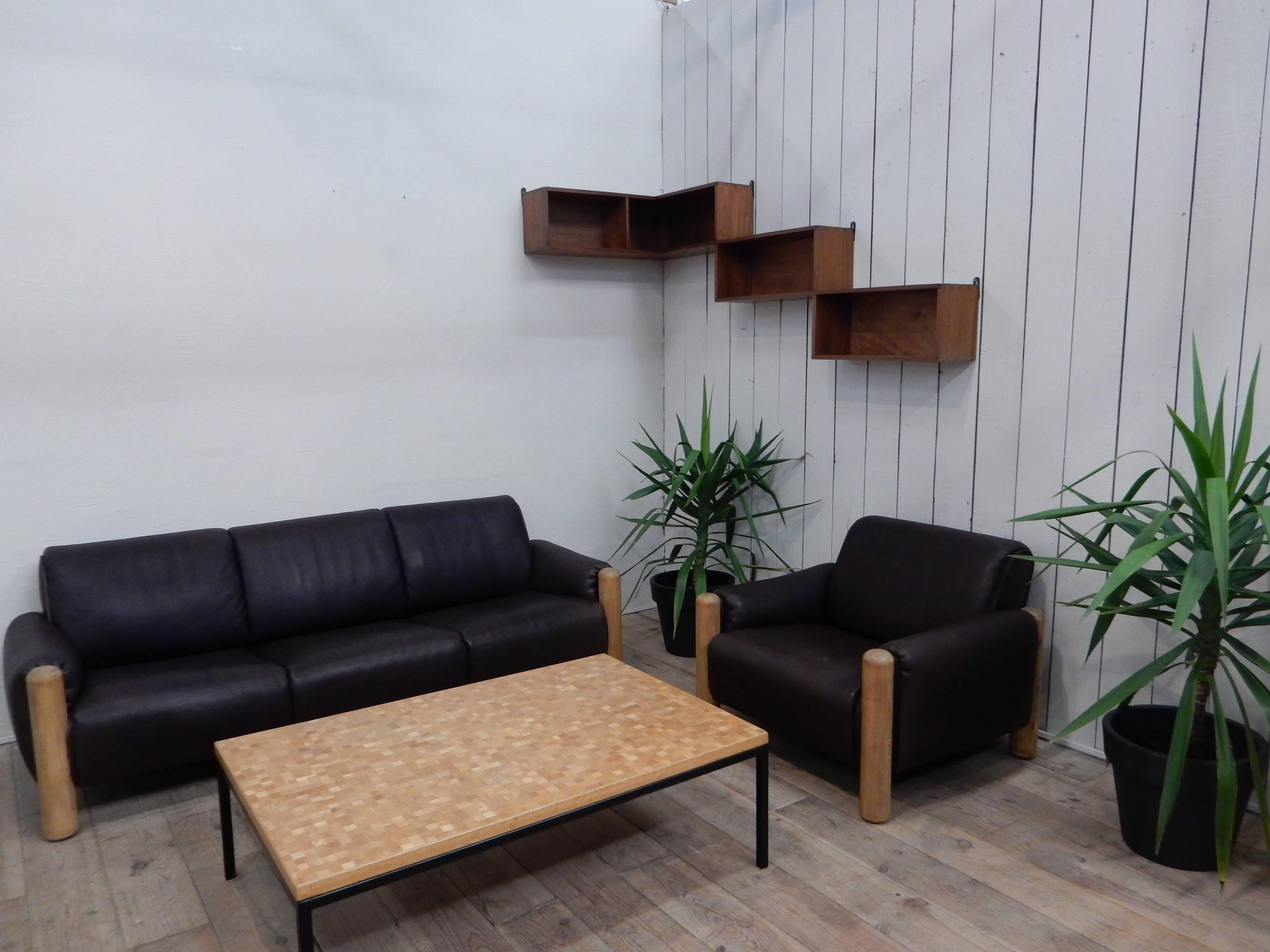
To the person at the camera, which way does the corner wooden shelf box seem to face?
facing the viewer

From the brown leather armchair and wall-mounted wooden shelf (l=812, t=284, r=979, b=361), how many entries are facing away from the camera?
0

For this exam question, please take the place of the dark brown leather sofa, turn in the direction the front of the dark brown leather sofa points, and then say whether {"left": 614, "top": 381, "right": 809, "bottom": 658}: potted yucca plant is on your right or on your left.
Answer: on your left

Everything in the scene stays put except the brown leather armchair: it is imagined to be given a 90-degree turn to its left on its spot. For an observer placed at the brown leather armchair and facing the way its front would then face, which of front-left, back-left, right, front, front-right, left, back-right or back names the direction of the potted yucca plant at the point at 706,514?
back

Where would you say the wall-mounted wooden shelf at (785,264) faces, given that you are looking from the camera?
facing the viewer and to the left of the viewer

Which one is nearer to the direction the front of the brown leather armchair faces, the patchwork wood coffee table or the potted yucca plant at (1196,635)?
the patchwork wood coffee table

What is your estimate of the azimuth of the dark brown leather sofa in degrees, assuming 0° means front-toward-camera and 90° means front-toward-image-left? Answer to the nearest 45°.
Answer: approximately 315°

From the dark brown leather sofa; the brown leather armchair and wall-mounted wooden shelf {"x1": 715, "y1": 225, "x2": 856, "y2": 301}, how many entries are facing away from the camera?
0

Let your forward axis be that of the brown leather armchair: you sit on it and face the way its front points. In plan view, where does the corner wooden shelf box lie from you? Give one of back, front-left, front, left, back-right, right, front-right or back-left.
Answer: right

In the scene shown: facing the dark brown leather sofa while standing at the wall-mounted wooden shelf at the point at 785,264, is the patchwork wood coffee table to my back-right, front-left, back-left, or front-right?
front-left

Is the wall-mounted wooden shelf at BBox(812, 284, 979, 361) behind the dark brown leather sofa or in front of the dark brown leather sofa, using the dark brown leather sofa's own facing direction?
in front
